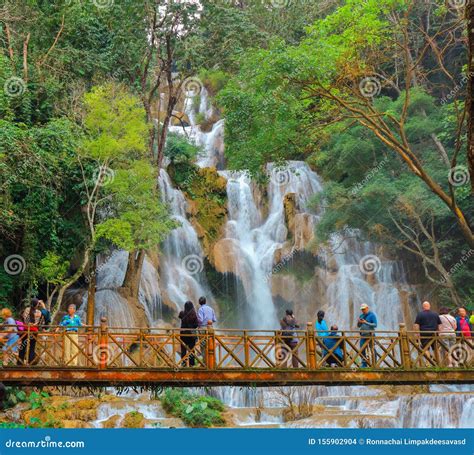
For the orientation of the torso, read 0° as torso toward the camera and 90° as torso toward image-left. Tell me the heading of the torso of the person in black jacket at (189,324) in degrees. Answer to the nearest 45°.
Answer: approximately 180°

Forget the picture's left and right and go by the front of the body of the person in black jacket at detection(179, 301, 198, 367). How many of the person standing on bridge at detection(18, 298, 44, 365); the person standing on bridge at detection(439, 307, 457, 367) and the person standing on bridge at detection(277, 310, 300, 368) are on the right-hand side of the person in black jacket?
2

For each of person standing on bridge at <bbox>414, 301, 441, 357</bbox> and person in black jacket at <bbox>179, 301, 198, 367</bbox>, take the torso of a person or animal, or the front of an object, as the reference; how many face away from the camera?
2

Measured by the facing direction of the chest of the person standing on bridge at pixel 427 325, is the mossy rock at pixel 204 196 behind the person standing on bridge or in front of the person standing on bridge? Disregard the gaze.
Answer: in front

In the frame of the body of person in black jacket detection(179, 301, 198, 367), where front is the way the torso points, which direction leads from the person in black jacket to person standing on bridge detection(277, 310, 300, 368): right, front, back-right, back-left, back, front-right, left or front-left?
right

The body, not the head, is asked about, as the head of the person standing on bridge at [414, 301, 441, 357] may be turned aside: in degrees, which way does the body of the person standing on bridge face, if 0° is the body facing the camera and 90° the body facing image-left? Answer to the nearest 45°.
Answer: approximately 180°

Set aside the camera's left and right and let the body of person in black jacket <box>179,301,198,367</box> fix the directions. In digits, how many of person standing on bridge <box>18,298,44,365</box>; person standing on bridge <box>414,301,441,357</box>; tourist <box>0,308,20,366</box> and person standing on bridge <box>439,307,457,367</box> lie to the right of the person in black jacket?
2

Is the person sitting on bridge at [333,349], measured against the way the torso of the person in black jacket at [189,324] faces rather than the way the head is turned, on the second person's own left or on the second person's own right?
on the second person's own right

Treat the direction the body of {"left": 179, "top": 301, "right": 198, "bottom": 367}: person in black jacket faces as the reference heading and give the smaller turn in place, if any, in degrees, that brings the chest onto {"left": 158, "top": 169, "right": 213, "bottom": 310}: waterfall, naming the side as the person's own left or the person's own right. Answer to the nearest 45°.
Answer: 0° — they already face it

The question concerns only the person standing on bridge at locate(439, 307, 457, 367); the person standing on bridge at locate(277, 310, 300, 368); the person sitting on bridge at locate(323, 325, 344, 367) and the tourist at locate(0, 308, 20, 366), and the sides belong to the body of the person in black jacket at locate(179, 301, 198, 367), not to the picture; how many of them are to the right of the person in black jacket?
3

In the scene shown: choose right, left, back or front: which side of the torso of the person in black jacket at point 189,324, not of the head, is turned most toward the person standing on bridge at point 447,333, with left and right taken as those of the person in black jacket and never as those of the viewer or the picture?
right

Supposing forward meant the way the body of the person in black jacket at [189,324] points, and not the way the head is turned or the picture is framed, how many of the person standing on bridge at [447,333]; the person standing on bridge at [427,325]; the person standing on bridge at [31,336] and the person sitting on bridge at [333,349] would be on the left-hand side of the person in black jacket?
1
